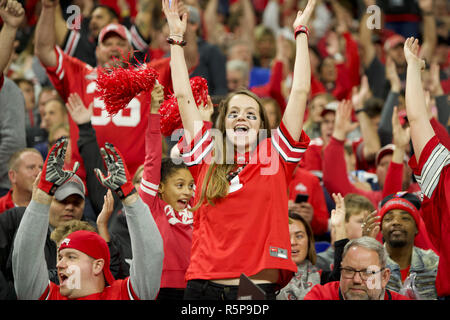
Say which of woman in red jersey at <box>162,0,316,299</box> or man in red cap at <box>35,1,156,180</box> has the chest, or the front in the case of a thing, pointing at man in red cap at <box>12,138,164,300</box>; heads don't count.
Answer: man in red cap at <box>35,1,156,180</box>

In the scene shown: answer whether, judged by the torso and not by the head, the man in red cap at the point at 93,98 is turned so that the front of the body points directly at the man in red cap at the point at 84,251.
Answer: yes

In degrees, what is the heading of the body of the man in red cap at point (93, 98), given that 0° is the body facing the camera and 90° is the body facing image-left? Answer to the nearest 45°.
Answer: approximately 0°

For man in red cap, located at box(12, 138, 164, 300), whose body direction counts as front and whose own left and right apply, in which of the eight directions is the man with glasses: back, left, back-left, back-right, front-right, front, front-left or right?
back-left

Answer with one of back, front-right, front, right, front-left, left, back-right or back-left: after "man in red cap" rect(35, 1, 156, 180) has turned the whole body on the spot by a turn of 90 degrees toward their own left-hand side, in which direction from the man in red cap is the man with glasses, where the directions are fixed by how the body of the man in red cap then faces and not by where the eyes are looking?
front-right

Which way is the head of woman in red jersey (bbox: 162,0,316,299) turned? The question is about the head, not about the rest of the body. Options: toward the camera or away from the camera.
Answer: toward the camera

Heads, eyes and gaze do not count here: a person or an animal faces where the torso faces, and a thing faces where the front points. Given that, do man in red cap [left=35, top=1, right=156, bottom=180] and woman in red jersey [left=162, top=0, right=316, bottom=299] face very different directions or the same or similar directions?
same or similar directions

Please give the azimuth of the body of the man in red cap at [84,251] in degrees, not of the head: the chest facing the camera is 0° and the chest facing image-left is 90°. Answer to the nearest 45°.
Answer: approximately 45°

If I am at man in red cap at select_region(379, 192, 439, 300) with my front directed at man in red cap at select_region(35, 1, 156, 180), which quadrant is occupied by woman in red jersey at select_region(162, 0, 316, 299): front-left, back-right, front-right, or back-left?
front-left

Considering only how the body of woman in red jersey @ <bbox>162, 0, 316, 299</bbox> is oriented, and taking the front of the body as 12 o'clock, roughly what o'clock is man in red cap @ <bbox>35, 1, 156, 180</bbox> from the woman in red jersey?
The man in red cap is roughly at 5 o'clock from the woman in red jersey.
